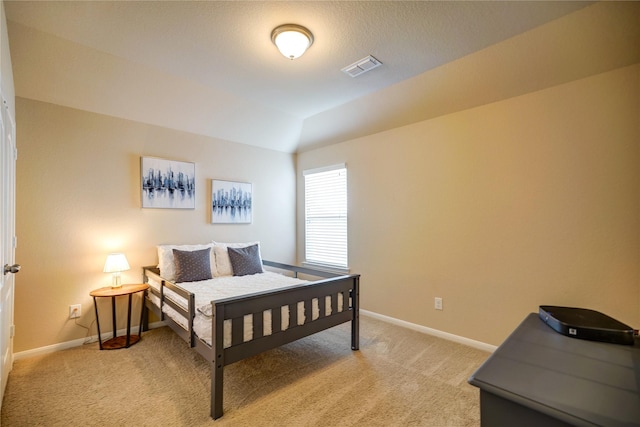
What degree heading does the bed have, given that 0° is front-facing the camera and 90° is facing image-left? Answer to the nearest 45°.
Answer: approximately 315°

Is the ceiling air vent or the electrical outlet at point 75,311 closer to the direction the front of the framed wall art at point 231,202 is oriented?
the ceiling air vent

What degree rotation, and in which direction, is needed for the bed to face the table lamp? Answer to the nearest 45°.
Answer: approximately 180°

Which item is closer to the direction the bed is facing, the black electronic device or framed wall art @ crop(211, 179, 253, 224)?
the black electronic device

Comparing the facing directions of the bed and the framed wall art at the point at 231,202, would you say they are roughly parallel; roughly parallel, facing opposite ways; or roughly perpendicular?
roughly parallel

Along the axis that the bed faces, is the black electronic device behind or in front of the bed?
in front

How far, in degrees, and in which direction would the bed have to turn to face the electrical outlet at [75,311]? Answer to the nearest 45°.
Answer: approximately 180°

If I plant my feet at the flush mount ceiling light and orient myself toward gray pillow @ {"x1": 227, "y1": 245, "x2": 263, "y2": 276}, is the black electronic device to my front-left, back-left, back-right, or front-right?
back-right

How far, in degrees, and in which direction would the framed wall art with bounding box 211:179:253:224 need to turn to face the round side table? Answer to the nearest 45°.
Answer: approximately 90° to its right

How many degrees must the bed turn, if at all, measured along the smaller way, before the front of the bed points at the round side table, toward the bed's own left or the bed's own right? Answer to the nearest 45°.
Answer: approximately 180°

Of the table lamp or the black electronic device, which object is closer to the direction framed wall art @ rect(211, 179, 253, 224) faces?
the black electronic device

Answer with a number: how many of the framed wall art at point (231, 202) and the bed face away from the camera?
0

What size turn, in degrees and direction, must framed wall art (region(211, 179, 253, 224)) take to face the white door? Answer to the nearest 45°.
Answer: approximately 90° to its right
